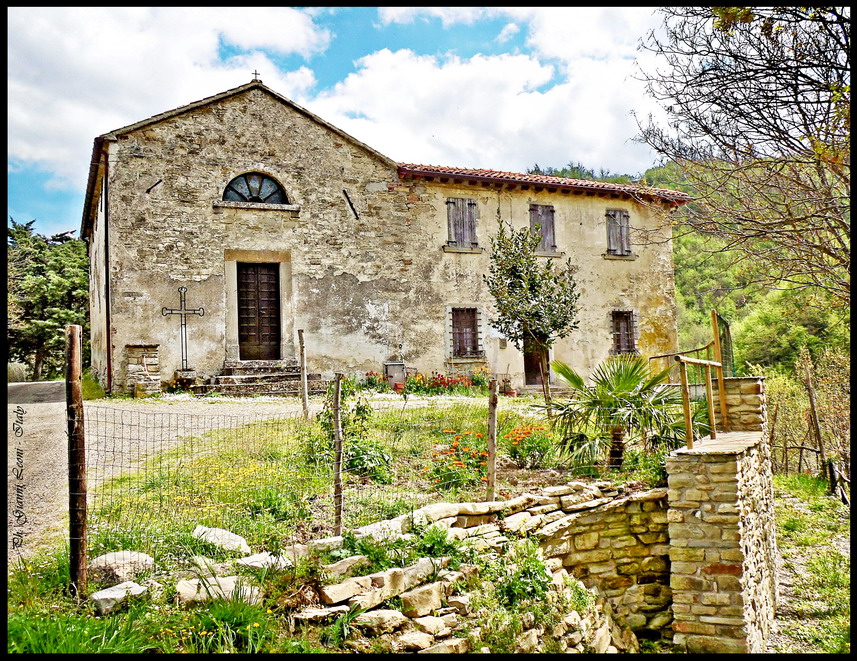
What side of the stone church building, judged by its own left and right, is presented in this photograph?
front

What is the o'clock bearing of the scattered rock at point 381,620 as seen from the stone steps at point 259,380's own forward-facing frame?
The scattered rock is roughly at 12 o'clock from the stone steps.

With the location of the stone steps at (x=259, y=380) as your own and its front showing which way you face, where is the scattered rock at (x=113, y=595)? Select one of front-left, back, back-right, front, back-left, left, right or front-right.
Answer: front

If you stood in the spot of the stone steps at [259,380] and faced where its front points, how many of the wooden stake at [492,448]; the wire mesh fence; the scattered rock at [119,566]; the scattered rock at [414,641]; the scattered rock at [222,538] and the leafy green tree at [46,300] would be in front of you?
5

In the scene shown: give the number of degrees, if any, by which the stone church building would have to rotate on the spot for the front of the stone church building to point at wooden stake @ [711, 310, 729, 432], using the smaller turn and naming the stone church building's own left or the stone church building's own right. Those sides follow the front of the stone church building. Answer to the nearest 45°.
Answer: approximately 45° to the stone church building's own left

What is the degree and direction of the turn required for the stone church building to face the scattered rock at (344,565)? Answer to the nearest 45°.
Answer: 0° — it already faces it

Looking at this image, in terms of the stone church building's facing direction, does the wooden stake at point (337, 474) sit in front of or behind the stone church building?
in front

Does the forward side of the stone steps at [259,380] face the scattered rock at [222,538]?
yes

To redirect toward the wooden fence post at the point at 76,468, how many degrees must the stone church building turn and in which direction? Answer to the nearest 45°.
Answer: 0° — it already faces it

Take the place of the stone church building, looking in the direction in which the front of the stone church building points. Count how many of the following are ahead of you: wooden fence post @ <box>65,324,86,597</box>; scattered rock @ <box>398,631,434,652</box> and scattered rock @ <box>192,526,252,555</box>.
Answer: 3

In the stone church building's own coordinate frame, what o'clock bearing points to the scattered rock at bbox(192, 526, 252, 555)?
The scattered rock is roughly at 12 o'clock from the stone church building.

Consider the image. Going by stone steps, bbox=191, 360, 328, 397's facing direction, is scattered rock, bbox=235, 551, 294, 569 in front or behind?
in front

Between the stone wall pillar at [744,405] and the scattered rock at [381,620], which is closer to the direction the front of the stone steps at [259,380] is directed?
the scattered rock

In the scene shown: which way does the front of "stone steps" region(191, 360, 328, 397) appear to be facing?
toward the camera

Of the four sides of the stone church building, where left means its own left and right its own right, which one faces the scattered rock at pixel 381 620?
front

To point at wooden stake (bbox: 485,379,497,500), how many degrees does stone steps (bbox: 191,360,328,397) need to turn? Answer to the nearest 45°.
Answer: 0° — it already faces it

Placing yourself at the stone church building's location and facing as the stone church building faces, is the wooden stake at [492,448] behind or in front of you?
in front
